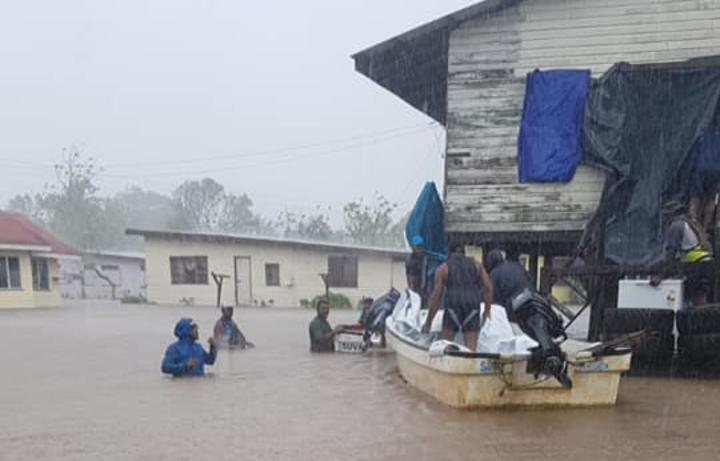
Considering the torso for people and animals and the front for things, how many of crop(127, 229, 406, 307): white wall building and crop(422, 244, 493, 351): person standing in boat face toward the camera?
1

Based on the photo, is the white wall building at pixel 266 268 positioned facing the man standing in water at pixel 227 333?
yes

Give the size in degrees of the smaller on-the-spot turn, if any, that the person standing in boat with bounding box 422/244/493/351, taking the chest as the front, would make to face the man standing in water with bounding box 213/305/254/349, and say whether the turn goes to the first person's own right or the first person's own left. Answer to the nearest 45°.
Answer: approximately 45° to the first person's own left

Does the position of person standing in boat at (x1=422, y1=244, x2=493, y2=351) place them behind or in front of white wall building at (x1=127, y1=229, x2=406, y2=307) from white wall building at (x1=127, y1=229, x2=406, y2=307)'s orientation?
in front

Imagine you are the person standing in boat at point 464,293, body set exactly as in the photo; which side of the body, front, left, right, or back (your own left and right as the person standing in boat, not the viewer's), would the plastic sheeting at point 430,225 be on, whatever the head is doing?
front

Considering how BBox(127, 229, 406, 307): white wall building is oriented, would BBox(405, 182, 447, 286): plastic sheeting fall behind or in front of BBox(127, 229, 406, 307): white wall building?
in front

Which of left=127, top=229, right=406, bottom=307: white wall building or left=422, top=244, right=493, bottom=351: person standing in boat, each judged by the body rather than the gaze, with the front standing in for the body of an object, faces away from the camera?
the person standing in boat

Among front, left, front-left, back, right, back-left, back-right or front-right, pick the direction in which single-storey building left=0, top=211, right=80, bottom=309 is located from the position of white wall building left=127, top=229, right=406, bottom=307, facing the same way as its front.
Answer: right

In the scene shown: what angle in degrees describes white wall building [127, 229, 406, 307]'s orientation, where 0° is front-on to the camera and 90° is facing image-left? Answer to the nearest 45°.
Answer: approximately 0°

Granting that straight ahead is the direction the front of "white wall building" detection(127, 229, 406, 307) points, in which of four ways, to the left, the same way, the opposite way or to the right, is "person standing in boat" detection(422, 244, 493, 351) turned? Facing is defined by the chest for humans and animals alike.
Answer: the opposite way

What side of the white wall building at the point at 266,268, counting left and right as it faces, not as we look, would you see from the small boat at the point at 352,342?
front

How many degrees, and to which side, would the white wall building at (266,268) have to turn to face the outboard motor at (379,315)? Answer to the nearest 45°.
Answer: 0° — it already faces it

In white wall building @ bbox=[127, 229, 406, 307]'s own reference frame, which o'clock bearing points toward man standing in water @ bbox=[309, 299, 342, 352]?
The man standing in water is roughly at 12 o'clock from the white wall building.

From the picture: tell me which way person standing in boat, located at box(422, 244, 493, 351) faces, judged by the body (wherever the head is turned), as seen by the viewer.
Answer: away from the camera
